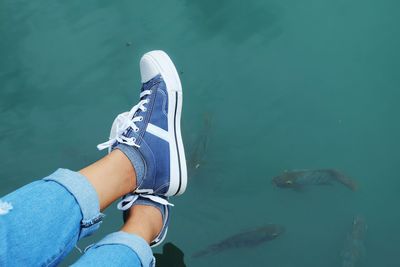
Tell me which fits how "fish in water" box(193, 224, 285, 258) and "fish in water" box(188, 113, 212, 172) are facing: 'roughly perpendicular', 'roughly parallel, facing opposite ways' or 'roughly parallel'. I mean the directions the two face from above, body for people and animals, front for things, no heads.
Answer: roughly perpendicular

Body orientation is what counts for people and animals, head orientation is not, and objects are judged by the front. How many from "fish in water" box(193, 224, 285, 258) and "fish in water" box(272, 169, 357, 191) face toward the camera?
0

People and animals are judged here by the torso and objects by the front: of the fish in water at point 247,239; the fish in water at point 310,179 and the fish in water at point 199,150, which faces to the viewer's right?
the fish in water at point 247,239

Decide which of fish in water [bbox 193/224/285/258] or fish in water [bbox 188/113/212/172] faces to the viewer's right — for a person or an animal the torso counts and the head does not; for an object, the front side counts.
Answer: fish in water [bbox 193/224/285/258]

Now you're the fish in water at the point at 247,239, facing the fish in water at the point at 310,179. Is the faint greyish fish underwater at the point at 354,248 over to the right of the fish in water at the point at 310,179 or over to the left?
right

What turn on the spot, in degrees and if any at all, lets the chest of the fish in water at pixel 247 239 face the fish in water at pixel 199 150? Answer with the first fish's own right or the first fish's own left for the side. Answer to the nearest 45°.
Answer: approximately 90° to the first fish's own left

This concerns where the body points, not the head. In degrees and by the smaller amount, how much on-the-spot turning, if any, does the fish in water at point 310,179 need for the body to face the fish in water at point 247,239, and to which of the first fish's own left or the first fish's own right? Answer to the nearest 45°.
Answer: approximately 45° to the first fish's own left

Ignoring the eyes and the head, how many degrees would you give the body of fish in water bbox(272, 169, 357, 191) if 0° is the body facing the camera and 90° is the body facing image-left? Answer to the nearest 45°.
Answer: approximately 90°

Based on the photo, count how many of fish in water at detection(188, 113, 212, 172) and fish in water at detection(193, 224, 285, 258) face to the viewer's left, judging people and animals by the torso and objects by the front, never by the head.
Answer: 0

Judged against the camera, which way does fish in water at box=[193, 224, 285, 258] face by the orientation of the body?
to the viewer's right
